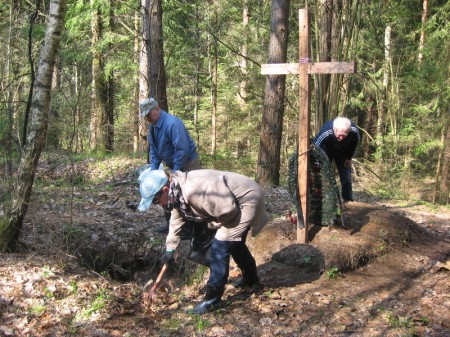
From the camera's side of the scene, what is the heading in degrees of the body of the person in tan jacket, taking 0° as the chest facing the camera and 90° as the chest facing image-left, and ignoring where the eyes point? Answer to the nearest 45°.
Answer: approximately 90°

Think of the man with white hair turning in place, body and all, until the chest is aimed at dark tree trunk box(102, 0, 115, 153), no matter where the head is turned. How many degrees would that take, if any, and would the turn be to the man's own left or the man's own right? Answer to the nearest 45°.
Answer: approximately 135° to the man's own right

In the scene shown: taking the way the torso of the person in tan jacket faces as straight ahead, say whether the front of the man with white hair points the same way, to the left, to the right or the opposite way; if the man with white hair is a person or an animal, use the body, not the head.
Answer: to the left

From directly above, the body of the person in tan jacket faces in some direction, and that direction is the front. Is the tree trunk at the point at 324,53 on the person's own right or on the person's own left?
on the person's own right

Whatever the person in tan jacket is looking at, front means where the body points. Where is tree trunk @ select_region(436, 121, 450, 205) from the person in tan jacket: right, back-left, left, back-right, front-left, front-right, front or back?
back-right

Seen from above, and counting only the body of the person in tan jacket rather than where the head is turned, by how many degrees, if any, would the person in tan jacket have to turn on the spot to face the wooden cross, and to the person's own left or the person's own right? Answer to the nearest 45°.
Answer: approximately 135° to the person's own right

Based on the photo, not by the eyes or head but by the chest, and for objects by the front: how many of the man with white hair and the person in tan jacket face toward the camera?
1

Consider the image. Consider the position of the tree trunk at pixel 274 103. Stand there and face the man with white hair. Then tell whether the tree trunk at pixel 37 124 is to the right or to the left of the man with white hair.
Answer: right

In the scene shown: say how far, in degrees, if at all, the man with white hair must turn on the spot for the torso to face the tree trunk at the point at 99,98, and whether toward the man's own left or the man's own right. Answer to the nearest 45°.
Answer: approximately 135° to the man's own right

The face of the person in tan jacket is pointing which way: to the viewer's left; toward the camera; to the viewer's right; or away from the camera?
to the viewer's left

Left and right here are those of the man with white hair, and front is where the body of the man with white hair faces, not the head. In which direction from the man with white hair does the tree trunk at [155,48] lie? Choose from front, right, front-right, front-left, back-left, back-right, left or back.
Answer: back-right

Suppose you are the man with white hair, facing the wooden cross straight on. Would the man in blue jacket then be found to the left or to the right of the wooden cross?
right

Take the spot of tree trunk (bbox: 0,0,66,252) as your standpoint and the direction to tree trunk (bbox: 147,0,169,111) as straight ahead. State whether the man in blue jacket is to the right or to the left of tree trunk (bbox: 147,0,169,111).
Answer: right
